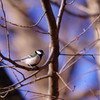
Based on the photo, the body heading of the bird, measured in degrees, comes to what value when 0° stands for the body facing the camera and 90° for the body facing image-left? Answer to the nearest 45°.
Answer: approximately 270°
